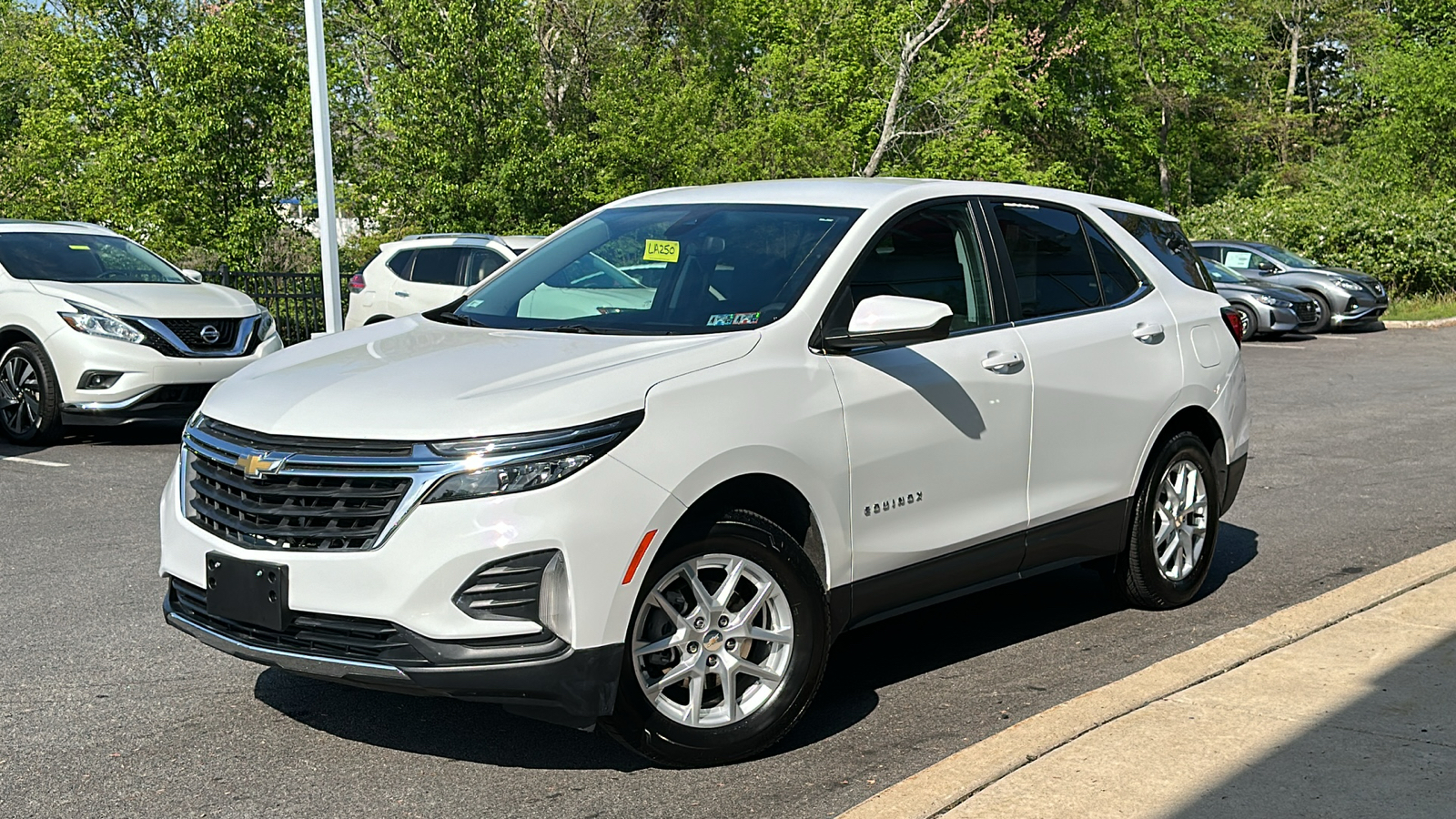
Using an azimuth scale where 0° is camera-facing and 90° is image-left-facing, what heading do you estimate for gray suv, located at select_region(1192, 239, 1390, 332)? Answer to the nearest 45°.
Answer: approximately 315°

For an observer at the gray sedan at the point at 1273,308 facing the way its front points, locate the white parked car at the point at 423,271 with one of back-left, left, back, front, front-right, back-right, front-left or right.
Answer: right

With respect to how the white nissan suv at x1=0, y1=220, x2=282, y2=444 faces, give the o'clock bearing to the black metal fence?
The black metal fence is roughly at 8 o'clock from the white nissan suv.

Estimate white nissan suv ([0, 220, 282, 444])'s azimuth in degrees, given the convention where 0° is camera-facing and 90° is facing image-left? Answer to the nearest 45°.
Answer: approximately 315°

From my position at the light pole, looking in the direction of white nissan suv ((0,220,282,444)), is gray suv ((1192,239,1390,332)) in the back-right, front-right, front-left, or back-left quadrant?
back-left

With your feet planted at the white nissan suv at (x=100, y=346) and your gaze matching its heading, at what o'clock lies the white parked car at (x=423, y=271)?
The white parked car is roughly at 9 o'clock from the white nissan suv.

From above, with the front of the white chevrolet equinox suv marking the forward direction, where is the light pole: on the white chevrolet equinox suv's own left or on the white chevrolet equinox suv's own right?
on the white chevrolet equinox suv's own right

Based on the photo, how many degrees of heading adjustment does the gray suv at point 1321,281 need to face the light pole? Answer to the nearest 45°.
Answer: approximately 90° to its right

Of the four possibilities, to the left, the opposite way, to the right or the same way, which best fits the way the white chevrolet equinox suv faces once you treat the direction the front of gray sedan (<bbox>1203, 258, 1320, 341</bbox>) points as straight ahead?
to the right

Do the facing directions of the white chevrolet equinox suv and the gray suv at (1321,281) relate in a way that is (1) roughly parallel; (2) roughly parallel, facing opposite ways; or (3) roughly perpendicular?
roughly perpendicular

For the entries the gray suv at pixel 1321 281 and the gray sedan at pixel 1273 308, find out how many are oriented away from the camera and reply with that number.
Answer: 0

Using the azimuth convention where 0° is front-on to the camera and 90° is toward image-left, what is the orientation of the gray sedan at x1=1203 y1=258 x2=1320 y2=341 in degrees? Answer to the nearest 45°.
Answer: approximately 315°
